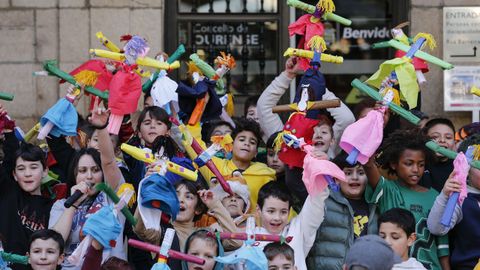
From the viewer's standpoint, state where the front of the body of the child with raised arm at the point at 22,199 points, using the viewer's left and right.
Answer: facing the viewer

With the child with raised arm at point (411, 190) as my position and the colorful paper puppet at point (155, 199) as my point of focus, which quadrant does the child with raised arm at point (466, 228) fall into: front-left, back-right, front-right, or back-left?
back-left

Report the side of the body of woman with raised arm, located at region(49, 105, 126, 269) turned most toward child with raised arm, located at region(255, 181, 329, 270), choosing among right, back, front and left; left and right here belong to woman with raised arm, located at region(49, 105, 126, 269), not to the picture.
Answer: left

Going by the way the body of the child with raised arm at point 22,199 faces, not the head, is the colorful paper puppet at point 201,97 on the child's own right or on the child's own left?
on the child's own left

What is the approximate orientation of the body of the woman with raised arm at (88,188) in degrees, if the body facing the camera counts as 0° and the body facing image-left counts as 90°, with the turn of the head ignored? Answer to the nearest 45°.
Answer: approximately 0°

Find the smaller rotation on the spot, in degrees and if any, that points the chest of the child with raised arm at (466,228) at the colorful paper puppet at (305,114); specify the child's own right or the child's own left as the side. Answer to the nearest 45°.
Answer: approximately 135° to the child's own right

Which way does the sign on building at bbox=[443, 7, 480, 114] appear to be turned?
toward the camera

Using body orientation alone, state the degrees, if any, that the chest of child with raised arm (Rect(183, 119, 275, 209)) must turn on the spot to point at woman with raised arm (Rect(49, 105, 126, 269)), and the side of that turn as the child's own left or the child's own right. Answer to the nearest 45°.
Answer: approximately 45° to the child's own right

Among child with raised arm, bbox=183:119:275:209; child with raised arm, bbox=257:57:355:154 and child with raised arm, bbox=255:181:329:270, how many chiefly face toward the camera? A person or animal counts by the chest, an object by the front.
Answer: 3

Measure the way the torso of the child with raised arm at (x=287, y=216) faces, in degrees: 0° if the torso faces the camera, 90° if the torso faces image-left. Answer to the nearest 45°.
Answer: approximately 0°

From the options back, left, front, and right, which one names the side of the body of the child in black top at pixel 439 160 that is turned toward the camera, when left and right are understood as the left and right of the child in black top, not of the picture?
front
